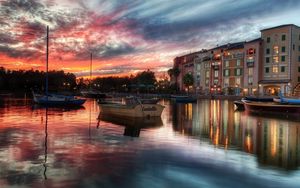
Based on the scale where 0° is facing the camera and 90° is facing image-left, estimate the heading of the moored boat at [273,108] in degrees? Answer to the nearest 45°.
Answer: approximately 90°

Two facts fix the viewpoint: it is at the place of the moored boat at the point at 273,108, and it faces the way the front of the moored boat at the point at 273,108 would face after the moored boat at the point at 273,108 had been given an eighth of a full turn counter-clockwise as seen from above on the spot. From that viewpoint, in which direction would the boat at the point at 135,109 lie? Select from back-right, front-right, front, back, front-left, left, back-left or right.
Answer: front
